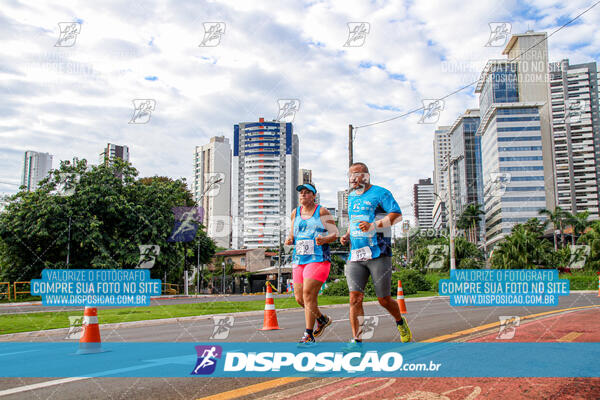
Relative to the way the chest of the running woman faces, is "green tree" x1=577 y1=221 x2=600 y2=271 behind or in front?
behind

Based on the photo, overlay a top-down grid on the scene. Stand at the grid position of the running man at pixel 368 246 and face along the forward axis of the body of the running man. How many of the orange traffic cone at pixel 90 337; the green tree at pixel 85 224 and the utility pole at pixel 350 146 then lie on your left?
0

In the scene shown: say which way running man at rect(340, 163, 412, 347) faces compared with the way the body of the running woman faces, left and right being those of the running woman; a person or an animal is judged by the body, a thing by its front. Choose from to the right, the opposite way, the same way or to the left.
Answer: the same way

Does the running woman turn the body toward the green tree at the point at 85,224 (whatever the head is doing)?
no

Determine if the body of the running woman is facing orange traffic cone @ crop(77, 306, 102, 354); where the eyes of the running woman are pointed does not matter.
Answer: no

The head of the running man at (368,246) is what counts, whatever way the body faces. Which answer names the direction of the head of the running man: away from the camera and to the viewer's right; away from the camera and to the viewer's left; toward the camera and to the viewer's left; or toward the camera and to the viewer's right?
toward the camera and to the viewer's left

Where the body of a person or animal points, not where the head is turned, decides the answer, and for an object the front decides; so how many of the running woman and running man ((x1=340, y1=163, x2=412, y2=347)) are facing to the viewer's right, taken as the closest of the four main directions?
0

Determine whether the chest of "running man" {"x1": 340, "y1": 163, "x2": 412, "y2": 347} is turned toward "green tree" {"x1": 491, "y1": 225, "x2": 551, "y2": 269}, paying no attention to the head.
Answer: no

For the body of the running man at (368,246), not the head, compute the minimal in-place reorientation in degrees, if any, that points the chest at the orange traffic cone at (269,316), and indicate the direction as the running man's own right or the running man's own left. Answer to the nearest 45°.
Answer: approximately 90° to the running man's own right

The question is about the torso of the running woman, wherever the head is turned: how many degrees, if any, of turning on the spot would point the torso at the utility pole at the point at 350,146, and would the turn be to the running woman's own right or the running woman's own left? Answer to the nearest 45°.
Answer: approximately 135° to the running woman's own right

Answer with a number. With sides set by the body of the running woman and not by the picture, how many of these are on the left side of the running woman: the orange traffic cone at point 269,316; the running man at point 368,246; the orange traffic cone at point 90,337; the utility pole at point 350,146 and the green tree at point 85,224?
1

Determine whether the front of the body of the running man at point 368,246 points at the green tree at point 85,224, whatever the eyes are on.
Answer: no

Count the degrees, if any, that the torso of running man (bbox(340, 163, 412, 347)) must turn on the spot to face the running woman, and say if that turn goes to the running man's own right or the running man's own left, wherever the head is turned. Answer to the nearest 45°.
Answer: approximately 90° to the running man's own right

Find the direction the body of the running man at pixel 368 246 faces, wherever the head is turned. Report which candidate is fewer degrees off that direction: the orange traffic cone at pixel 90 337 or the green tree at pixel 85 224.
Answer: the orange traffic cone

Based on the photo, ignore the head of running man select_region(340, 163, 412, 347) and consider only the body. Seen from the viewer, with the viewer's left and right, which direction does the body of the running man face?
facing the viewer and to the left of the viewer
